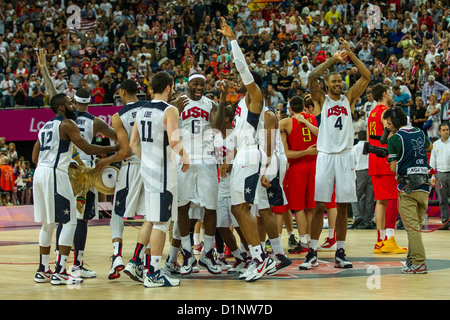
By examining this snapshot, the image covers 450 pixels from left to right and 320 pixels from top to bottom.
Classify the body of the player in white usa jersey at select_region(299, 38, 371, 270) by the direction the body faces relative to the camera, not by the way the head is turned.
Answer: toward the camera

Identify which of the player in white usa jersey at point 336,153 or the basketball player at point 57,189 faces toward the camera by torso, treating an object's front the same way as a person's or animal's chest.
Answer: the player in white usa jersey

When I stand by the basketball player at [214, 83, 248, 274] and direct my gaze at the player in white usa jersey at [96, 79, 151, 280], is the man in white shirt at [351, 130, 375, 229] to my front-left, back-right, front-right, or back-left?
back-right

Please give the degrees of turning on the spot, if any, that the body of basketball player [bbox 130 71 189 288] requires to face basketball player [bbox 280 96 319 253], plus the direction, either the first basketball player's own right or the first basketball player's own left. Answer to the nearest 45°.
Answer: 0° — they already face them

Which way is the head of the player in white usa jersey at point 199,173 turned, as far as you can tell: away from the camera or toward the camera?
toward the camera

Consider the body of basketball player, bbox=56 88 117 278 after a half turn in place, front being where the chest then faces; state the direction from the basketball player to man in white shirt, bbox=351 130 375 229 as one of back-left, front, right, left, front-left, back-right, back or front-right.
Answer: back

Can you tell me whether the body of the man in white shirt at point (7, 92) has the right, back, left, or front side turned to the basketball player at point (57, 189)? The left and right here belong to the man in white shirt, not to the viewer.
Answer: front

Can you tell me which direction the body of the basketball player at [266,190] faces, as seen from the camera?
to the viewer's left

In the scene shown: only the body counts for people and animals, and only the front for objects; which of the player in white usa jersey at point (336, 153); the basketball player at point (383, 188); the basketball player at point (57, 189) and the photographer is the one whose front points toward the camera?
the player in white usa jersey

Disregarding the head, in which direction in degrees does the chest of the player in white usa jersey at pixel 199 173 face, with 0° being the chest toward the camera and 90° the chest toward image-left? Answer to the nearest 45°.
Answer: approximately 0°
